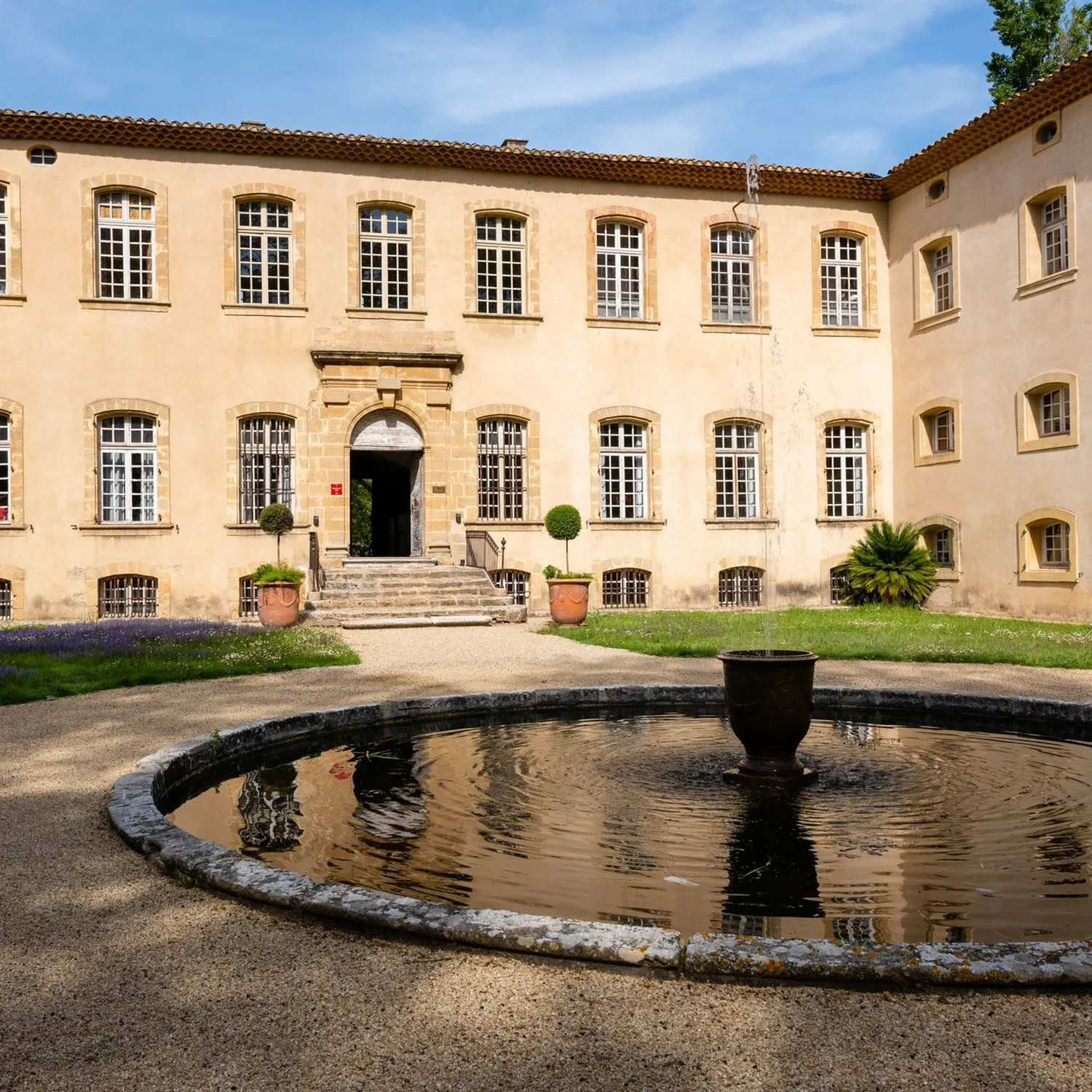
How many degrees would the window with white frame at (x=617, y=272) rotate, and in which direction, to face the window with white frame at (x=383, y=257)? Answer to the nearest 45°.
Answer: approximately 90° to its right

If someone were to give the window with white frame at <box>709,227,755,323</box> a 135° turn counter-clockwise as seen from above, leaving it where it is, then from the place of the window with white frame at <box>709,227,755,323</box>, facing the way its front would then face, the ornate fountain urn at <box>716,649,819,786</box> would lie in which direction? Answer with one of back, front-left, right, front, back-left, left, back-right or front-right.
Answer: back-right

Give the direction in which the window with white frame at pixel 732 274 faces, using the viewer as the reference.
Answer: facing the viewer

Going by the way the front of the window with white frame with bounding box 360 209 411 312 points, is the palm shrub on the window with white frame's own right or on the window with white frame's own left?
on the window with white frame's own left

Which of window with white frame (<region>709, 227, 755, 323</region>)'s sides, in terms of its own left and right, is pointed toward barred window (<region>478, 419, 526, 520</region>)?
right

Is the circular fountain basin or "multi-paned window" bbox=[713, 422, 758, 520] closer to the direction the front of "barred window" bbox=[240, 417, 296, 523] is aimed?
the circular fountain basin

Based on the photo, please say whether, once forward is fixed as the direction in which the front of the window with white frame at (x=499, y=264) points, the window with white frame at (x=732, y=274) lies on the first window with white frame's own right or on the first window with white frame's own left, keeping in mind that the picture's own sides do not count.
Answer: on the first window with white frame's own left

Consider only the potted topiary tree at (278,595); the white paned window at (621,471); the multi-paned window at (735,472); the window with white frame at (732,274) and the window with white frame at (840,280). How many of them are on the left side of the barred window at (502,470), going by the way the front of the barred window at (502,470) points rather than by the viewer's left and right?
4
